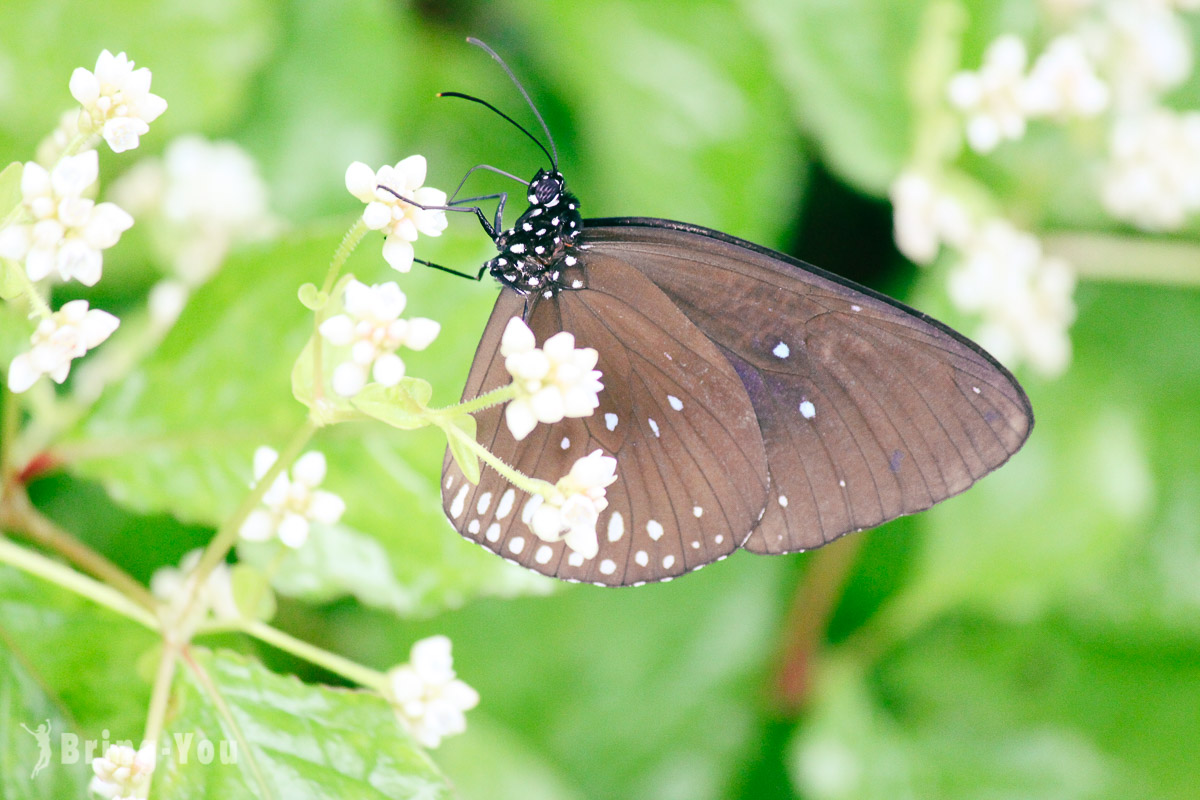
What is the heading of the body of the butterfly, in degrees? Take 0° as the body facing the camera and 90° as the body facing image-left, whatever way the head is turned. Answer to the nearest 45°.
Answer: approximately 90°
